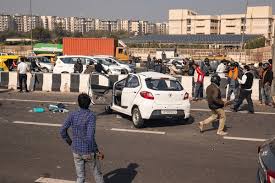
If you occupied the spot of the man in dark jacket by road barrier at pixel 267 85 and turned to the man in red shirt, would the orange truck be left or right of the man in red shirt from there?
right

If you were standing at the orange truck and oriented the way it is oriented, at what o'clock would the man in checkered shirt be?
The man in checkered shirt is roughly at 3 o'clock from the orange truck.

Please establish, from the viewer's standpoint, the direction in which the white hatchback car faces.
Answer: facing away from the viewer and to the left of the viewer

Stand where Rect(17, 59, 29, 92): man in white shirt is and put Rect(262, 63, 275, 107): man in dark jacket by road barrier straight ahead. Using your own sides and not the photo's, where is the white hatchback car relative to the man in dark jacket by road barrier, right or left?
right

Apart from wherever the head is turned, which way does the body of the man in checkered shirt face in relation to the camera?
away from the camera
